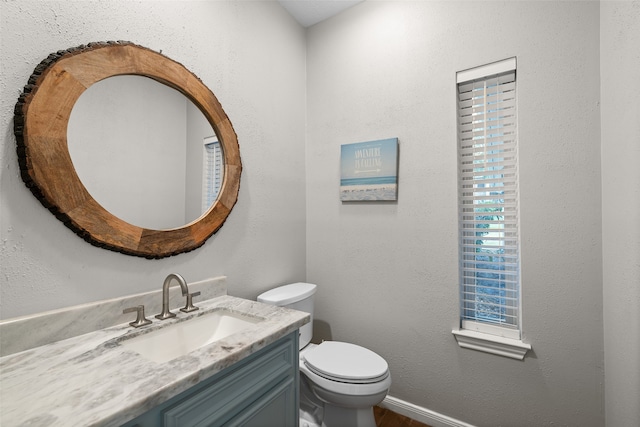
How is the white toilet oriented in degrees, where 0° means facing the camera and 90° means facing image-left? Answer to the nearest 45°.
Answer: approximately 315°

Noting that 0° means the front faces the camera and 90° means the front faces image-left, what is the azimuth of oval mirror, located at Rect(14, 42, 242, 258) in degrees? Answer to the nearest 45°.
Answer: approximately 315°
